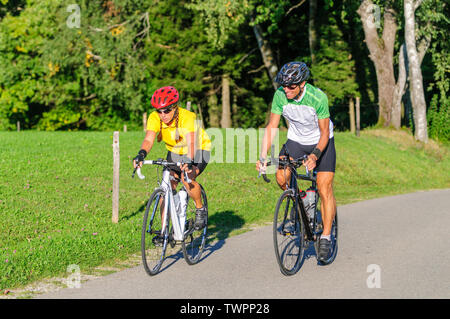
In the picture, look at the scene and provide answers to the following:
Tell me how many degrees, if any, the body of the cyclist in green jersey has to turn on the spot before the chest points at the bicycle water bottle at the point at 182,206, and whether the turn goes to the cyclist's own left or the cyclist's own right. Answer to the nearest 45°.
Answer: approximately 45° to the cyclist's own right

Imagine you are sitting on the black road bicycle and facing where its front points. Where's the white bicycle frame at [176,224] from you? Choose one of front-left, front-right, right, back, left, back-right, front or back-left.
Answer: front-right

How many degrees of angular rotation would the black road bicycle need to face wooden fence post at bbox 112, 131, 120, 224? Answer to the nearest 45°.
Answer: approximately 90° to its right

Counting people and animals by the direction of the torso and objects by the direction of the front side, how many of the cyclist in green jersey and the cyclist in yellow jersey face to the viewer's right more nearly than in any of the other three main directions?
0

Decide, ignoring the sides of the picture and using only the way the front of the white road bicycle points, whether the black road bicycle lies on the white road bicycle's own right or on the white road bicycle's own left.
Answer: on the white road bicycle's own left

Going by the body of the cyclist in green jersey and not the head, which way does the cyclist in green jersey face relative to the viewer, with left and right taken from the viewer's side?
facing the viewer and to the left of the viewer

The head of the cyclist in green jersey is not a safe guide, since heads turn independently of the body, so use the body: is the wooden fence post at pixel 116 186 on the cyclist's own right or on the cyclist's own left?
on the cyclist's own right

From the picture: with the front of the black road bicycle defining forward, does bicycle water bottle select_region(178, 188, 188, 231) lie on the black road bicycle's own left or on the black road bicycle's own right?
on the black road bicycle's own right

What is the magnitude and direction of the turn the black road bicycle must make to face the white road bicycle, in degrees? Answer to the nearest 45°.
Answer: approximately 45° to its right

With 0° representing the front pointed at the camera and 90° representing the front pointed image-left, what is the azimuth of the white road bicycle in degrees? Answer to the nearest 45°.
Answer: approximately 45°

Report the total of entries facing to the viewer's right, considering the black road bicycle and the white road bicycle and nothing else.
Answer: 0

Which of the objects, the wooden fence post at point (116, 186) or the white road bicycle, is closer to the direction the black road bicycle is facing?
the white road bicycle

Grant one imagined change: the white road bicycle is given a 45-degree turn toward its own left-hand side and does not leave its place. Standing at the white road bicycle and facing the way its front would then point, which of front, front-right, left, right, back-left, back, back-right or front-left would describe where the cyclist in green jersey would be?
left

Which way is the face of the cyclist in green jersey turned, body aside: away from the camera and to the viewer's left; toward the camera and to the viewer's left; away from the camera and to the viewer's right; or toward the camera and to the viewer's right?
toward the camera and to the viewer's left
